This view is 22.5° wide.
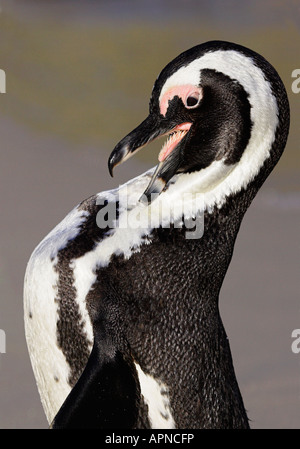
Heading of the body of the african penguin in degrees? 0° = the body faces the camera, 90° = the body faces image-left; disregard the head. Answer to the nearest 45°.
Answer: approximately 90°
